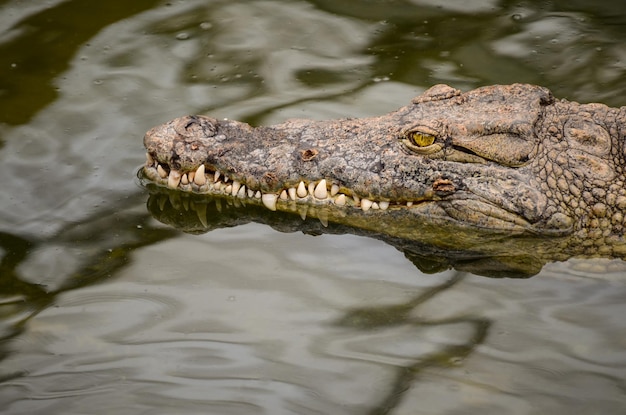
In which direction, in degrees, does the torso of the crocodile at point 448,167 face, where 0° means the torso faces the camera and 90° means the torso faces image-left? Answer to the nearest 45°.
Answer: approximately 90°
